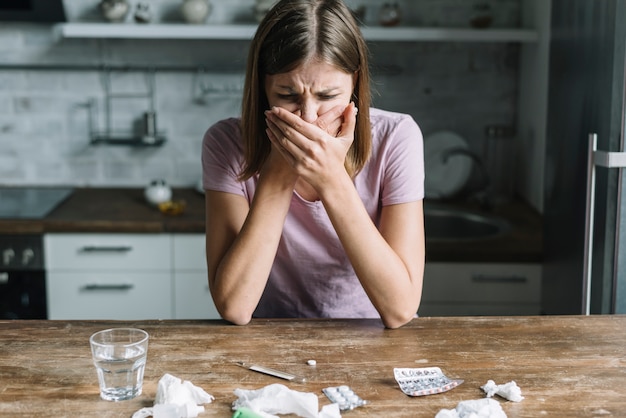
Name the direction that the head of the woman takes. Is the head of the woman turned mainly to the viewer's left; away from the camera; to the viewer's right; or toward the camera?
toward the camera

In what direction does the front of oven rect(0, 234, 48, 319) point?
toward the camera

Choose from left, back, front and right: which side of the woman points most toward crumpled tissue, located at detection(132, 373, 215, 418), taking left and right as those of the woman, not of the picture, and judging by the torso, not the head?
front

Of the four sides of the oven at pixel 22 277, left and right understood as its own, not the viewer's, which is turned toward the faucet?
left

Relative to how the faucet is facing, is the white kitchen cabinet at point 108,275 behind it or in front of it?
in front

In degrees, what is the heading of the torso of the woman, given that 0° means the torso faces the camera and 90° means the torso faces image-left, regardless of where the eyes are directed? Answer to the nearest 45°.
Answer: approximately 0°

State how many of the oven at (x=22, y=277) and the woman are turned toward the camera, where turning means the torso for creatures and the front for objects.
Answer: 2

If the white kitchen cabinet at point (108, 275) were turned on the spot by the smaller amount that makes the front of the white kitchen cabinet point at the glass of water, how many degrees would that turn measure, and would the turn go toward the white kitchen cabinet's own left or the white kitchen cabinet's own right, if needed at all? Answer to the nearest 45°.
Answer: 0° — it already faces it

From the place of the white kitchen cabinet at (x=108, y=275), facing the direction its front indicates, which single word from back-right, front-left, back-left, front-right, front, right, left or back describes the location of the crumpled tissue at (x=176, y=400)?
front

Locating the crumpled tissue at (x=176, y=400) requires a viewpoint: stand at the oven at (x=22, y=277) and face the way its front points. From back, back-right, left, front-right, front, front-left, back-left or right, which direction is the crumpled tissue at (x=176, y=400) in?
front
